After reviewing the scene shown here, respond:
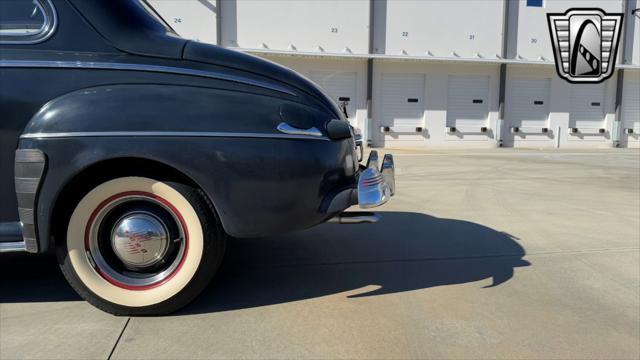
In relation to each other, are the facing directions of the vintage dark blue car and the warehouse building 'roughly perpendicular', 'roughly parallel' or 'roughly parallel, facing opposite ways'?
roughly perpendicular

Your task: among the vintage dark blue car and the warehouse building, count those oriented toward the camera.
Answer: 1

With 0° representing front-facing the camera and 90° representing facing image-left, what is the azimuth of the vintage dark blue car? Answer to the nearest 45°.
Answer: approximately 90°

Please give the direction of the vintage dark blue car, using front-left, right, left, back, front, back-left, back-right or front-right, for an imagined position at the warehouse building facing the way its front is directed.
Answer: front

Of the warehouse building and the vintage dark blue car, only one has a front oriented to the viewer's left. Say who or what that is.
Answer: the vintage dark blue car

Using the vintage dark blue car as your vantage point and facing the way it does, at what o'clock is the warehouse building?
The warehouse building is roughly at 4 o'clock from the vintage dark blue car.

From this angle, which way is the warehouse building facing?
toward the camera
